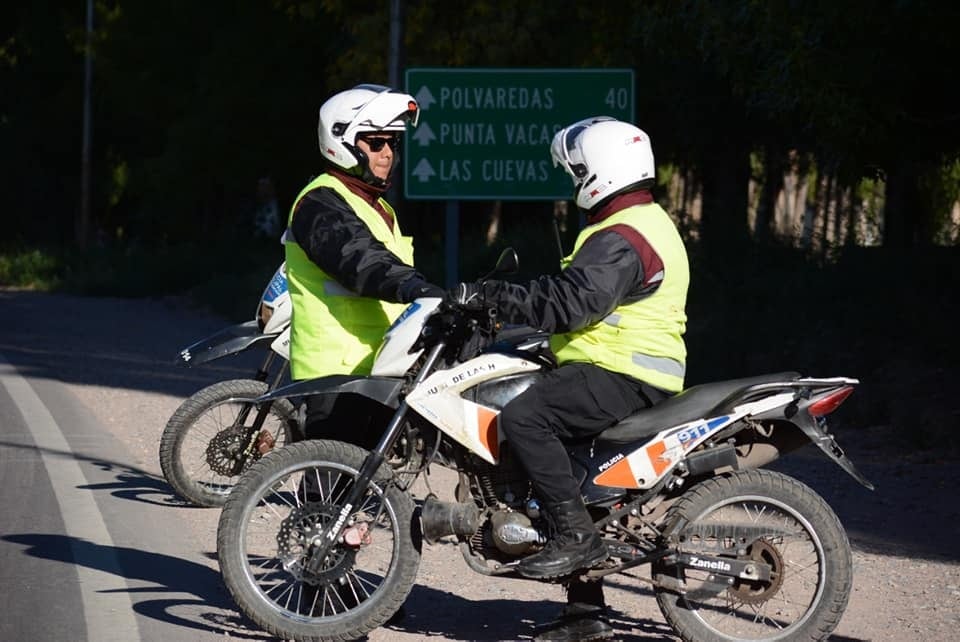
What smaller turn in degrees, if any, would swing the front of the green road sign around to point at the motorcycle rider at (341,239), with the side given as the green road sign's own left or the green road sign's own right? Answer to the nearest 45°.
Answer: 0° — it already faces them

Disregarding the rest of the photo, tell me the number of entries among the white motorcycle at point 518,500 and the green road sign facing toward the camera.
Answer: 1

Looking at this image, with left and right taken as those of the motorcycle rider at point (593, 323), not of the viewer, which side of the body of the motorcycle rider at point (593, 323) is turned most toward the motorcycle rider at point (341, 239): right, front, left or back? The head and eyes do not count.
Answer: front

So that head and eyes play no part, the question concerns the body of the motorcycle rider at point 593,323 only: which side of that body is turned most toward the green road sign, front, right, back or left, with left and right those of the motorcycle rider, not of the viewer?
right

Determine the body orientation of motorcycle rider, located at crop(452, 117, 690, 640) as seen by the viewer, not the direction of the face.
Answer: to the viewer's left

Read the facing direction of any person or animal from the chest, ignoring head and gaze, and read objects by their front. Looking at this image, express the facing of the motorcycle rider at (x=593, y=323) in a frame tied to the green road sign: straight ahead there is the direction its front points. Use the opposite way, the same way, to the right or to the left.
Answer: to the right

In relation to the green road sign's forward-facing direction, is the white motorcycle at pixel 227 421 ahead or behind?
ahead

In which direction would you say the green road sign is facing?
toward the camera

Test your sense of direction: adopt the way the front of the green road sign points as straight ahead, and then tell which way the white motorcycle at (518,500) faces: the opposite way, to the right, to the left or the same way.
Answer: to the right

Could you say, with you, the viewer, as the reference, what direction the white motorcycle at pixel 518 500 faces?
facing to the left of the viewer

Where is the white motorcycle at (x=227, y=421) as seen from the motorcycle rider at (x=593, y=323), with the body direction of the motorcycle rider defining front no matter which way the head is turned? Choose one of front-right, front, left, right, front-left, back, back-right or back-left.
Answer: front-right

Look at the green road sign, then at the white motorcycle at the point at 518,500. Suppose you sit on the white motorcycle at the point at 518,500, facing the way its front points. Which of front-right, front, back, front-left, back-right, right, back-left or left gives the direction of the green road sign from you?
right

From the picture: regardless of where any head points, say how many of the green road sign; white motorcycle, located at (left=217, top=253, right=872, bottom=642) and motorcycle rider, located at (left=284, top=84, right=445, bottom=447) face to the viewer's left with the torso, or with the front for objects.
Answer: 1
